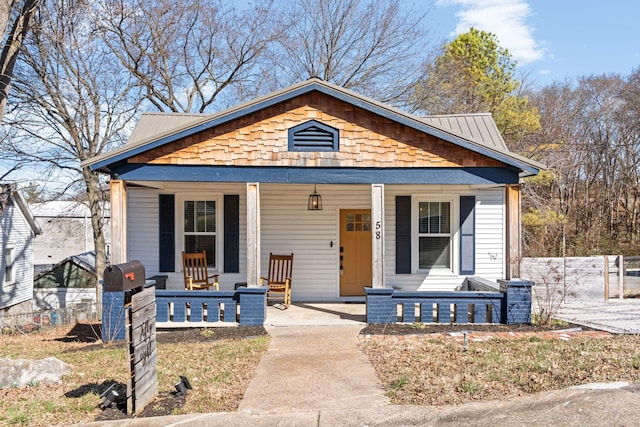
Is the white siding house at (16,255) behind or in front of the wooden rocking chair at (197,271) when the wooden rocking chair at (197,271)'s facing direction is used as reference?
behind

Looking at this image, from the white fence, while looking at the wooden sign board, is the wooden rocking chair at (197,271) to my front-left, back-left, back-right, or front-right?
front-right

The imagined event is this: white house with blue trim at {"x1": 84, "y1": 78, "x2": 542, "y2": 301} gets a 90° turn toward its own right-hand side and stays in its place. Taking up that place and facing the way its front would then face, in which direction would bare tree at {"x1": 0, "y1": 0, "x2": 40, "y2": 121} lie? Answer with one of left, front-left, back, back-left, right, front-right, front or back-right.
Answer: front

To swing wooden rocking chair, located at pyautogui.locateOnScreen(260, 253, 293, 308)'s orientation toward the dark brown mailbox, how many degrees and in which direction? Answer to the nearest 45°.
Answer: approximately 45° to its left

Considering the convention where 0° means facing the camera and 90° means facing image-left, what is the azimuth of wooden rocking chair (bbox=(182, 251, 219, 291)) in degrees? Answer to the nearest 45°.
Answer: approximately 315°

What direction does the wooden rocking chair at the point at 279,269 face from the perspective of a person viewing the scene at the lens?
facing the viewer and to the left of the viewer

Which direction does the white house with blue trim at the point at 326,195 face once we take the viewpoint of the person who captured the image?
facing the viewer

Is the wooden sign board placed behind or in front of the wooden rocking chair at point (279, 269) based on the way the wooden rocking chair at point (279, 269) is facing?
in front

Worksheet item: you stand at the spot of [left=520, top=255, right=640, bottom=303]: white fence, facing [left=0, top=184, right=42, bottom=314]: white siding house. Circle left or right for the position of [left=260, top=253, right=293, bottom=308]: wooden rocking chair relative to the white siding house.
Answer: left

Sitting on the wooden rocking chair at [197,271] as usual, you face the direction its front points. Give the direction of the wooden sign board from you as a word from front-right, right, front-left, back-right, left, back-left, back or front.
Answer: front-right

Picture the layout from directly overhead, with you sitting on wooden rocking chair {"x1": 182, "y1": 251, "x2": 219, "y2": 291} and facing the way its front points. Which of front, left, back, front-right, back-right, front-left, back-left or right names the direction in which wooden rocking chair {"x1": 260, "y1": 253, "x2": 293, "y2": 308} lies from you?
front-left

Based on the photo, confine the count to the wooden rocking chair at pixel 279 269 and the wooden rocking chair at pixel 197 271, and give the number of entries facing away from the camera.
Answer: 0
